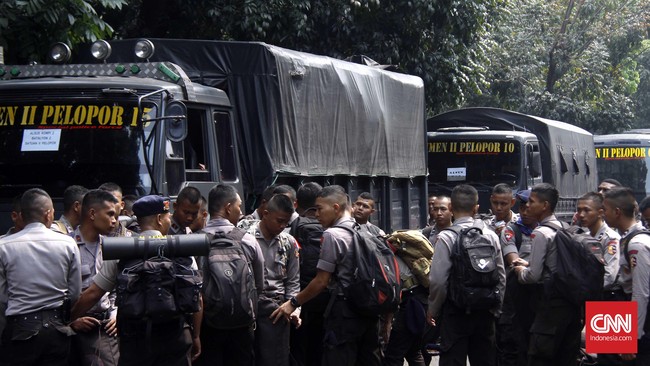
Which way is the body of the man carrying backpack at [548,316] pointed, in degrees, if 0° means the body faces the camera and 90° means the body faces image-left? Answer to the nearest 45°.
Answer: approximately 90°

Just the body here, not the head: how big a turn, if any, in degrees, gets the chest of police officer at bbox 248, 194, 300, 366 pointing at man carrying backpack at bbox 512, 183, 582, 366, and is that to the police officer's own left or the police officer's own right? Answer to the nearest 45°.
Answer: approximately 90° to the police officer's own left

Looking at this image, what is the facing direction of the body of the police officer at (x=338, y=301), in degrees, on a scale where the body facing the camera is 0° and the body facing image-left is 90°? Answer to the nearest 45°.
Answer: approximately 90°
